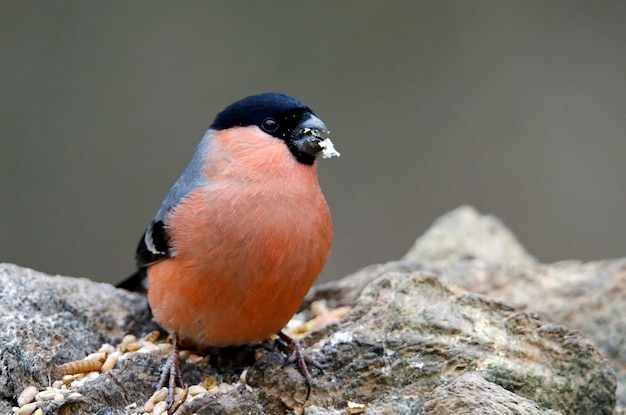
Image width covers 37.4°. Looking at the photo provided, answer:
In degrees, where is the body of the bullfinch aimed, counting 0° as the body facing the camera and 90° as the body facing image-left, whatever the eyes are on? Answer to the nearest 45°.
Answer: approximately 315°

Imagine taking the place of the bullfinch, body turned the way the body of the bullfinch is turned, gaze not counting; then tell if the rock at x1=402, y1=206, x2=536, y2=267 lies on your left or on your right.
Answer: on your left

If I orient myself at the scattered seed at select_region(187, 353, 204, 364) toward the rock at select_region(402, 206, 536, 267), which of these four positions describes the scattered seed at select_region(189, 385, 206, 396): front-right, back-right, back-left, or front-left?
back-right
